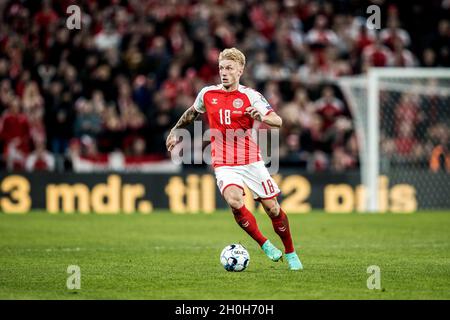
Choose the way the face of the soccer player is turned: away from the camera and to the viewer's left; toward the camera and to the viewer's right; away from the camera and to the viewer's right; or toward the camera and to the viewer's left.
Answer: toward the camera and to the viewer's left

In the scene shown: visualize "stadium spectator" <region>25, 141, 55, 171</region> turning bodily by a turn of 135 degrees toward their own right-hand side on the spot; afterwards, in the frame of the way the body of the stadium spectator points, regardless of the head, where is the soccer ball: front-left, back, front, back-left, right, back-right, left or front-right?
back-left

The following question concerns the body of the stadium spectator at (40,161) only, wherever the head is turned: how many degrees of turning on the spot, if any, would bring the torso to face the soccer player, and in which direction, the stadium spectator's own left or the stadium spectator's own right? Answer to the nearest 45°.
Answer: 0° — they already face them

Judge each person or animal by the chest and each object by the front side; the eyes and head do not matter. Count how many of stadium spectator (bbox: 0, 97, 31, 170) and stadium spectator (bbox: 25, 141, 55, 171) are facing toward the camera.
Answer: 2

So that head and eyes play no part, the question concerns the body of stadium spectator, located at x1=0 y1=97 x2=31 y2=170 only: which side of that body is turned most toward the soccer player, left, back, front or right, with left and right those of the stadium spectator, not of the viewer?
front

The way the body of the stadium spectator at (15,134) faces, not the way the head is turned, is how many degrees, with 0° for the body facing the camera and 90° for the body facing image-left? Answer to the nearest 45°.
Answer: approximately 0°

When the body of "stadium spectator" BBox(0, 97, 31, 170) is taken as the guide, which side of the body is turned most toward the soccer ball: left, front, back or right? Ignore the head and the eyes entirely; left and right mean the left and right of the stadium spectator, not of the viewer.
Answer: front
